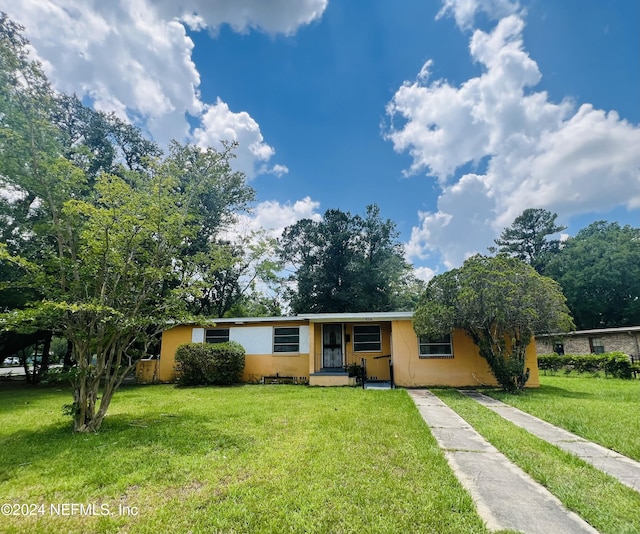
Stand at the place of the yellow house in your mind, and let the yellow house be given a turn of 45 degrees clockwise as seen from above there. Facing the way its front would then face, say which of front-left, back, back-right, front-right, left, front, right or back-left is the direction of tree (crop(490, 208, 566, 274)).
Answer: back

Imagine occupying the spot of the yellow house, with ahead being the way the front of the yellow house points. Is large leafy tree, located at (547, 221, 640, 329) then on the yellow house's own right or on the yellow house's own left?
on the yellow house's own left

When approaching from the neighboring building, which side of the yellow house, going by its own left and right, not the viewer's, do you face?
left

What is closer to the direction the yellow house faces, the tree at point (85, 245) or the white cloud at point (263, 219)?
the tree

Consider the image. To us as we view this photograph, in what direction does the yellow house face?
facing the viewer

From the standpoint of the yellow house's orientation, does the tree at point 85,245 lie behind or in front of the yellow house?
in front

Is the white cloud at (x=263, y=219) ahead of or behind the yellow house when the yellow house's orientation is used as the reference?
behind

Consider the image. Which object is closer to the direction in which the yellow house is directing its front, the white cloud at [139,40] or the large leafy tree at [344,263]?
the white cloud
